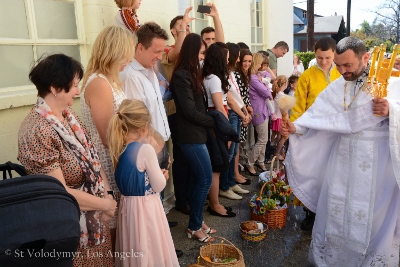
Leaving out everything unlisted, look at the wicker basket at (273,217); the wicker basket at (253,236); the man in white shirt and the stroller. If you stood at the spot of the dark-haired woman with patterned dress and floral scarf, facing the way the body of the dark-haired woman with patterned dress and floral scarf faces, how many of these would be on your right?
1

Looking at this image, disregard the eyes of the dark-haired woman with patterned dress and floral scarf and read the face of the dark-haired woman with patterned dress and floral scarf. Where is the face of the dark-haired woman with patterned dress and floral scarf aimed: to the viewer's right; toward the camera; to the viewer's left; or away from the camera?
to the viewer's right

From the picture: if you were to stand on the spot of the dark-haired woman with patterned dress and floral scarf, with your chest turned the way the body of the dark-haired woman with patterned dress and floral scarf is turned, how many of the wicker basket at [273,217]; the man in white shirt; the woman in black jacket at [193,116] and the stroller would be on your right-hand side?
1

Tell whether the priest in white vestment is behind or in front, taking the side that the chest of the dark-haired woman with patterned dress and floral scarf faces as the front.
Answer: in front

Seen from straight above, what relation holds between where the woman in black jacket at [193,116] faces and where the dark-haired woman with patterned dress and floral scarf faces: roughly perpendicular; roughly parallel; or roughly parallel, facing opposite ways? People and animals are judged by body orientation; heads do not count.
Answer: roughly parallel

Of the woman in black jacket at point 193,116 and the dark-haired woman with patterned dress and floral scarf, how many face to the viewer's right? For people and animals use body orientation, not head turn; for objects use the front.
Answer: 2

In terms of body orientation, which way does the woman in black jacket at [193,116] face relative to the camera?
to the viewer's right

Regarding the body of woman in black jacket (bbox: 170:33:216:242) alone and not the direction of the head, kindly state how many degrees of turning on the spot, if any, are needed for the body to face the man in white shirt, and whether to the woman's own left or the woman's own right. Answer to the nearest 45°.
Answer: approximately 135° to the woman's own right

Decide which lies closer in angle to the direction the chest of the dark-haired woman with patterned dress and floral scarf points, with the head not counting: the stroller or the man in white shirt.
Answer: the man in white shirt

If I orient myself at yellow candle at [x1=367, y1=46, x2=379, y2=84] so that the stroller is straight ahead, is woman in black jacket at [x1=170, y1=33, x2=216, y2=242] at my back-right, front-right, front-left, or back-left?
front-right

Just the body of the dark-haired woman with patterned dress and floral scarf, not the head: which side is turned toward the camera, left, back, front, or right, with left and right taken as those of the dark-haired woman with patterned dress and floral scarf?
right

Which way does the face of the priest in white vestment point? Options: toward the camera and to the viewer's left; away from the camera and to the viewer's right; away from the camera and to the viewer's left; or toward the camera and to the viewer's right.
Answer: toward the camera and to the viewer's left
